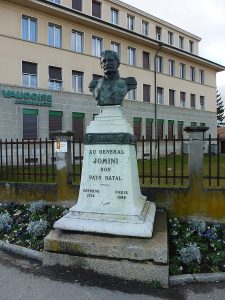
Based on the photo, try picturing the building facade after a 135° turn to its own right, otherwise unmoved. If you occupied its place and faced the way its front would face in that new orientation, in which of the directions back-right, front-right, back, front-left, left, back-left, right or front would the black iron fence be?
left

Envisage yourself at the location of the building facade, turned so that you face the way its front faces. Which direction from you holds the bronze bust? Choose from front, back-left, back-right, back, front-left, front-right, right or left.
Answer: front-right

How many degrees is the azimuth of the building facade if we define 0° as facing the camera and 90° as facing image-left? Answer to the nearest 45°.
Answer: approximately 315°
